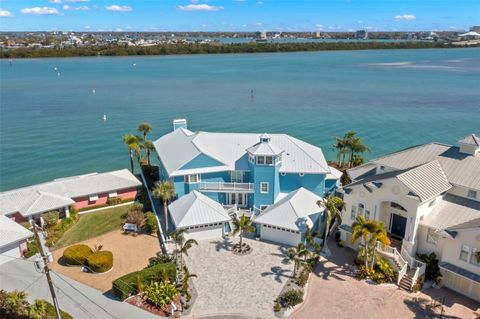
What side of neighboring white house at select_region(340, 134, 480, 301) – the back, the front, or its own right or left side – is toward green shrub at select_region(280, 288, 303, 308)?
front

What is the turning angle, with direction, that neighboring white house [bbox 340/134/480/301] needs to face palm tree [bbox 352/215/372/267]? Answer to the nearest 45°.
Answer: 0° — it already faces it

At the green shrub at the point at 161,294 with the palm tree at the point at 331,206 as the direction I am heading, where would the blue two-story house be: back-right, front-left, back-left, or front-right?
front-left

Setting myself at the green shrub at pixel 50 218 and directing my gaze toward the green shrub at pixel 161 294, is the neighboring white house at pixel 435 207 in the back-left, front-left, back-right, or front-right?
front-left

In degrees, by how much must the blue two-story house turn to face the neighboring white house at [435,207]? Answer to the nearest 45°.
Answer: approximately 45° to its left

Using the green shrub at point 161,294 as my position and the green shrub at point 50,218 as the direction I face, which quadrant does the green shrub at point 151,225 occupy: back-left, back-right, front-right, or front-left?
front-right

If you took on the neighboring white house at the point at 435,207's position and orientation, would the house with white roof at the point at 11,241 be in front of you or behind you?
in front

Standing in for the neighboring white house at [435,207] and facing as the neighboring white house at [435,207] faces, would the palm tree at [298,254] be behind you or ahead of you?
ahead

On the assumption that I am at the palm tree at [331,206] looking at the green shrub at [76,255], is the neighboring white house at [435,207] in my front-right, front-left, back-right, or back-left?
back-left

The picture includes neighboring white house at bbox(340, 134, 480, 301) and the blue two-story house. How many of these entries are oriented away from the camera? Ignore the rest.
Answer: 0

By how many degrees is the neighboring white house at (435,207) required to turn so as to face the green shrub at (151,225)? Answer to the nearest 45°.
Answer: approximately 45° to its right

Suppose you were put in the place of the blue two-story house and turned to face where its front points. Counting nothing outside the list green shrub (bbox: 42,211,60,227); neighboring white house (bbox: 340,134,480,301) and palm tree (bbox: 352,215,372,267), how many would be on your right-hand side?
1

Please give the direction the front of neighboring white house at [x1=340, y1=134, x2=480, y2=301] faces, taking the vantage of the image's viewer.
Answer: facing the viewer and to the left of the viewer

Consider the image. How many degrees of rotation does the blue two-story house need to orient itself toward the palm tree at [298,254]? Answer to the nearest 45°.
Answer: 0° — it already faces it

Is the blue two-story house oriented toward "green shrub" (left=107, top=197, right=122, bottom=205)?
no

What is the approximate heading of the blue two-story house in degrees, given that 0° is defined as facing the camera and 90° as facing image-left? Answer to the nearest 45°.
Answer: approximately 0°
